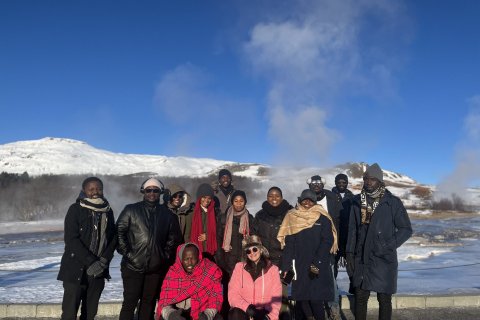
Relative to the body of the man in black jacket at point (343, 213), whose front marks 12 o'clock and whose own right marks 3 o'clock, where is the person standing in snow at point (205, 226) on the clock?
The person standing in snow is roughly at 2 o'clock from the man in black jacket.

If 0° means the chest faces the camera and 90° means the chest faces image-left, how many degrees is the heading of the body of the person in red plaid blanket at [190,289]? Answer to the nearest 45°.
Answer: approximately 0°

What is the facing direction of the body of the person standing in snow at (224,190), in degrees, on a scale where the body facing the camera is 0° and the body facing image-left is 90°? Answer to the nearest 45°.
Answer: approximately 0°

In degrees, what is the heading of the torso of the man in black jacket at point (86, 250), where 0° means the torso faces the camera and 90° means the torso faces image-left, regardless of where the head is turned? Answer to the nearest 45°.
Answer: approximately 315°

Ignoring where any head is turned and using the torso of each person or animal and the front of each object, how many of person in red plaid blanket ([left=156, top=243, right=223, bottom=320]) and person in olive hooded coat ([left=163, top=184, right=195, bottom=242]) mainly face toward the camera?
2
